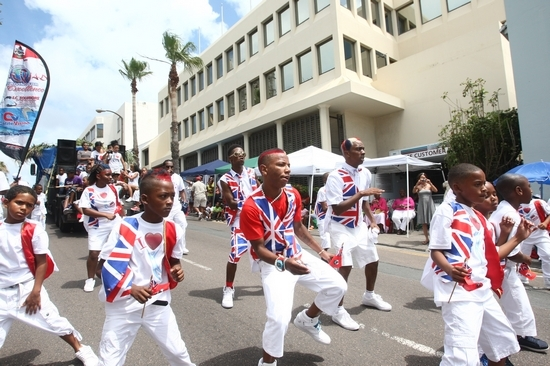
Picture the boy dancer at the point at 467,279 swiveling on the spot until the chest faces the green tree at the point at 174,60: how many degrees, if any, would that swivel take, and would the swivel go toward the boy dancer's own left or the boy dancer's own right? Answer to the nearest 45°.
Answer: approximately 180°

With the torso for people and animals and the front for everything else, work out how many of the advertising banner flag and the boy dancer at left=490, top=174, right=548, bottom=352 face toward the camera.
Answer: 1

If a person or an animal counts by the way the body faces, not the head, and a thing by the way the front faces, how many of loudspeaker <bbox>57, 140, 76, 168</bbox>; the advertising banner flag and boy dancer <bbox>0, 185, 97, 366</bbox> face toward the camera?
3

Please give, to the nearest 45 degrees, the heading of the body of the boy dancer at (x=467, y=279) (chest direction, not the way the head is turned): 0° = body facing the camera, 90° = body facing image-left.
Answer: approximately 315°

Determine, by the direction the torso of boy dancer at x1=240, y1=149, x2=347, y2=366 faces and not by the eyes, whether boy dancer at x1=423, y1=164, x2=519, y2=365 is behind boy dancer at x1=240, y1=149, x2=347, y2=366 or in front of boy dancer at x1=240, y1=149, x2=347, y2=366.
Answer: in front

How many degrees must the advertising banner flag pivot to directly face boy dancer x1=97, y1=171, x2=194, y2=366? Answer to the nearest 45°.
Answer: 0° — it already faces them

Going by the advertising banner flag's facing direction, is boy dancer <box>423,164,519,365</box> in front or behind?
in front
